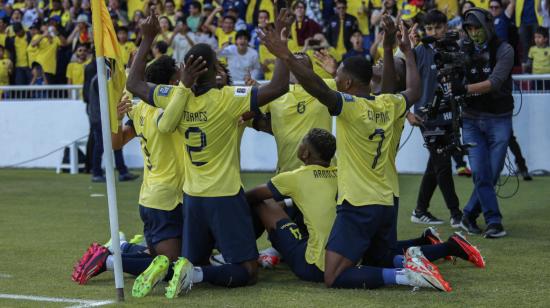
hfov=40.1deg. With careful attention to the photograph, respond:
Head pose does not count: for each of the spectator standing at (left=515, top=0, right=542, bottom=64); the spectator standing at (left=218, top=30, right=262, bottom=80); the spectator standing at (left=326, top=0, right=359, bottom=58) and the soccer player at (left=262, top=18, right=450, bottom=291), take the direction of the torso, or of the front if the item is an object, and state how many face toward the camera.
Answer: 3

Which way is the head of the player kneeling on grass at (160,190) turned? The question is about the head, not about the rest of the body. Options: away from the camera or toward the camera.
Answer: away from the camera

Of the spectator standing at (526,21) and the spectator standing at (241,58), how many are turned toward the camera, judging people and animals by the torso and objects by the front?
2

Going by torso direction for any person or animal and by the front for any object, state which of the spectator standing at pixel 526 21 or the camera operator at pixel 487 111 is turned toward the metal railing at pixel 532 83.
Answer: the spectator standing

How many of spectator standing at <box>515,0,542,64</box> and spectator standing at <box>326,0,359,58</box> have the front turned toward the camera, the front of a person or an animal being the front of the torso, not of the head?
2

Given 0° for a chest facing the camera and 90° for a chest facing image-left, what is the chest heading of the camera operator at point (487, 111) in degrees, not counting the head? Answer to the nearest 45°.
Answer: approximately 45°

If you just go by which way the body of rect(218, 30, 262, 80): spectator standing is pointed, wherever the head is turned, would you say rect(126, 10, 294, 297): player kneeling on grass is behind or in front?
in front

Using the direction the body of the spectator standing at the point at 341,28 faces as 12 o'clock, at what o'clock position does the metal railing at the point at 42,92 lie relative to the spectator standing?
The metal railing is roughly at 3 o'clock from the spectator standing.

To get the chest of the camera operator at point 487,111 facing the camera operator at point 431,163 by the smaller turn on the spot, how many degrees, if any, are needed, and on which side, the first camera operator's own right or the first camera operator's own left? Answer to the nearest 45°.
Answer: approximately 90° to the first camera operator's own right

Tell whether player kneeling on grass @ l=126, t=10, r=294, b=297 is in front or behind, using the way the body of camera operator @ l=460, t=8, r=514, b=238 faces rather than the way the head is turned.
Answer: in front
